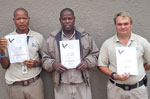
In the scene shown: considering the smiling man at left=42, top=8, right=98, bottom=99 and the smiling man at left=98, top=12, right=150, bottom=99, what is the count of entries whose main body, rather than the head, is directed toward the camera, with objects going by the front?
2

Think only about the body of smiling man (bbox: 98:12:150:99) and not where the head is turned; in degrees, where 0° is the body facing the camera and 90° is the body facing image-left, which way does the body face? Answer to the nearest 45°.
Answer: approximately 0°

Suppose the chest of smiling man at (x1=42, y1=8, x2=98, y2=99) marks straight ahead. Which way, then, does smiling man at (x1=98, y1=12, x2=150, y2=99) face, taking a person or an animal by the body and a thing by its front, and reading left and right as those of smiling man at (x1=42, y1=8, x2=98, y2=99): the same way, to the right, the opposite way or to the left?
the same way

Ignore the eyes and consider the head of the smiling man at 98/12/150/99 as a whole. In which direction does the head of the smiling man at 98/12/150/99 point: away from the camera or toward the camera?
toward the camera

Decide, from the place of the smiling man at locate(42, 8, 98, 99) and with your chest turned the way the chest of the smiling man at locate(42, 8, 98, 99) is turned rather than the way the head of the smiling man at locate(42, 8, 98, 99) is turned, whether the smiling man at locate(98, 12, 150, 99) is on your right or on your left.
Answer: on your left

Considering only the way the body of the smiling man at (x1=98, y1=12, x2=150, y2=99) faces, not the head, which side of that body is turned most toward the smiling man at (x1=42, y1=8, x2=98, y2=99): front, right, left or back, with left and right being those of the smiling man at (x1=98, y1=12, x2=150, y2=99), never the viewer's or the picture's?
right

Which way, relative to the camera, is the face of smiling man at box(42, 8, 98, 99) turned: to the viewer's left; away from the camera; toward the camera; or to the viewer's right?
toward the camera

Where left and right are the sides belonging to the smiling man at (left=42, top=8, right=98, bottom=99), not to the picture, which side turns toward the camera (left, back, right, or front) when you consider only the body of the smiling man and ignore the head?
front
